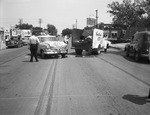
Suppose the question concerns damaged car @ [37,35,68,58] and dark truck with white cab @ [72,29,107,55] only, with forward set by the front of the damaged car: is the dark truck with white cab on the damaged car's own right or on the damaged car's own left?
on the damaged car's own left

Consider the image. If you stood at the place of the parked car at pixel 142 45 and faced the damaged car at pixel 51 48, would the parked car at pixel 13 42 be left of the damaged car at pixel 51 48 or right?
right

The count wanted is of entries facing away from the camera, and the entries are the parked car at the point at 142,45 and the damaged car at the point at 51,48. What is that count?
1
